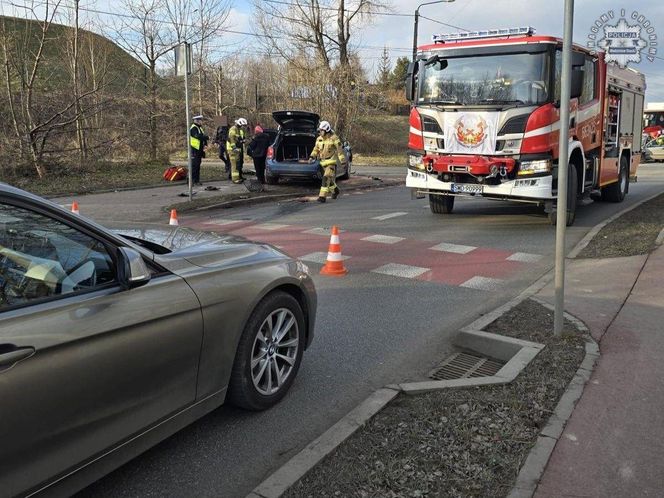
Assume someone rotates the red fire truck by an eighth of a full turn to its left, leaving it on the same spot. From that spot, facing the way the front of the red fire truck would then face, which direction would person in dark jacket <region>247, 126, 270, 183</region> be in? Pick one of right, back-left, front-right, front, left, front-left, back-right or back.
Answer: back-right

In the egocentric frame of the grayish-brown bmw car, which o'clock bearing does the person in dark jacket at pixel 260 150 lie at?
The person in dark jacket is roughly at 11 o'clock from the grayish-brown bmw car.

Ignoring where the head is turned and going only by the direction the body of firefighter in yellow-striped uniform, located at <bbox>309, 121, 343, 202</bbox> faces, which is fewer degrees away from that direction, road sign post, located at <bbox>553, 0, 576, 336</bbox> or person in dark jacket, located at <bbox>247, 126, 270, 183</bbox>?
the road sign post

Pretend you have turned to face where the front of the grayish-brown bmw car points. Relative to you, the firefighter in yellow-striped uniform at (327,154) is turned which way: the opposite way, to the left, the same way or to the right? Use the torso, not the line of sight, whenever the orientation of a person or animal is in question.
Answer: the opposite way

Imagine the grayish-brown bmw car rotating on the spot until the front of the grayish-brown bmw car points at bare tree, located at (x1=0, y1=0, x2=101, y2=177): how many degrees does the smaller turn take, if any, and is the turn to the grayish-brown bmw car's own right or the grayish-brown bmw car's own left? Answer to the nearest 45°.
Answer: approximately 45° to the grayish-brown bmw car's own left

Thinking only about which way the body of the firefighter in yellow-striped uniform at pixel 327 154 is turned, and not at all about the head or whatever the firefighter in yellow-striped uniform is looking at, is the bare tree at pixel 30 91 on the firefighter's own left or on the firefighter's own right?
on the firefighter's own right

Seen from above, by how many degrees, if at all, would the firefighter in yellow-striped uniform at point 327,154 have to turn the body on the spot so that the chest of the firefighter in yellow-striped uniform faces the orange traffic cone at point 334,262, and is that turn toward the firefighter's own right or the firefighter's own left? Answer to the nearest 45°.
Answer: approximately 45° to the firefighter's own left

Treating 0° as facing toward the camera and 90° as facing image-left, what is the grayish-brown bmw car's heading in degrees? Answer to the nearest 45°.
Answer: approximately 225°
